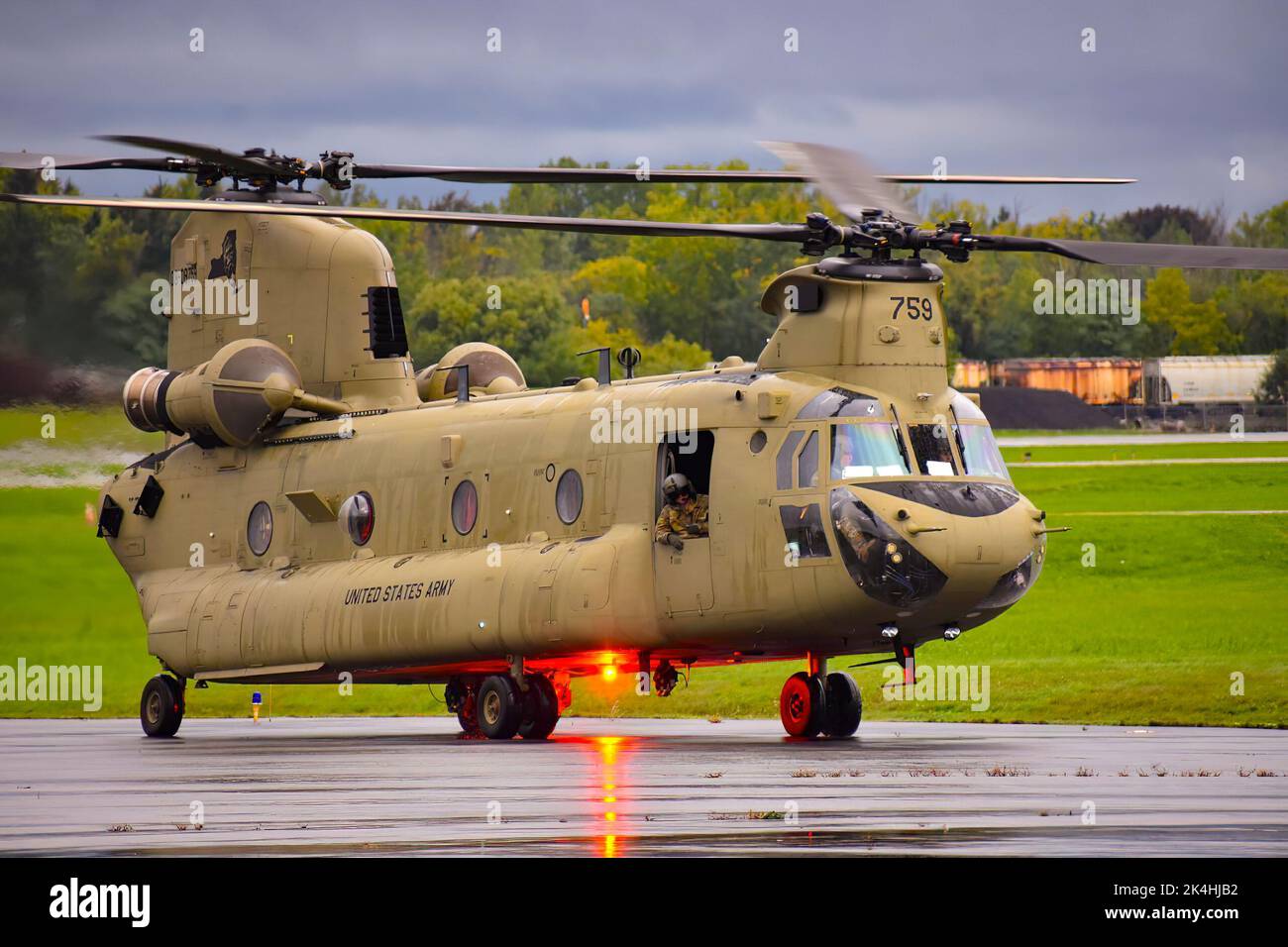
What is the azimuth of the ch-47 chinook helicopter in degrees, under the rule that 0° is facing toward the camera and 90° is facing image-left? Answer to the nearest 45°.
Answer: approximately 315°

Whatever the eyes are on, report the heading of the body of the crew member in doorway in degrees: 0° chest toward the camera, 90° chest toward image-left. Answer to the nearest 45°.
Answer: approximately 0°
